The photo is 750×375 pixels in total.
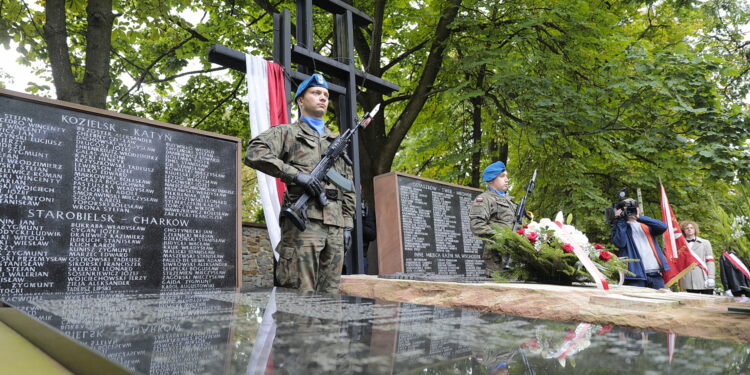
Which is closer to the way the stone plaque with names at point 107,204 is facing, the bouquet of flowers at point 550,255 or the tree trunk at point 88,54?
the bouquet of flowers

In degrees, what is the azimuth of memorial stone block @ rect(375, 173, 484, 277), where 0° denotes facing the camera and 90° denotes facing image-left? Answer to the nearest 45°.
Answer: approximately 315°

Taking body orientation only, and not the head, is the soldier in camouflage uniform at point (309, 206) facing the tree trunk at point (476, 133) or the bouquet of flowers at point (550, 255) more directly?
the bouquet of flowers

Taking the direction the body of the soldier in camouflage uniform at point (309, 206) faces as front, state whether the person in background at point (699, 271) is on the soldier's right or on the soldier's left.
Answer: on the soldier's left

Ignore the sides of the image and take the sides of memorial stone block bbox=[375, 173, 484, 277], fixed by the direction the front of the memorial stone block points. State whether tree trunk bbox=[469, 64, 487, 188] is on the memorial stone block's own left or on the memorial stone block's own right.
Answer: on the memorial stone block's own left

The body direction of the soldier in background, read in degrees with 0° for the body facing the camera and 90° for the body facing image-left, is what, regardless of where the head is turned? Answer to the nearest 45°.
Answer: approximately 315°

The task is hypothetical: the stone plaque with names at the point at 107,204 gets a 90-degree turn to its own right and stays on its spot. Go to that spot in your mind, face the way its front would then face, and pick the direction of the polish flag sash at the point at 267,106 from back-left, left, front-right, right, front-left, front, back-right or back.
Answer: back

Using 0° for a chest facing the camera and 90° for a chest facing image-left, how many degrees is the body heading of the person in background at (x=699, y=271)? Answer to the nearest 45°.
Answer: approximately 45°
